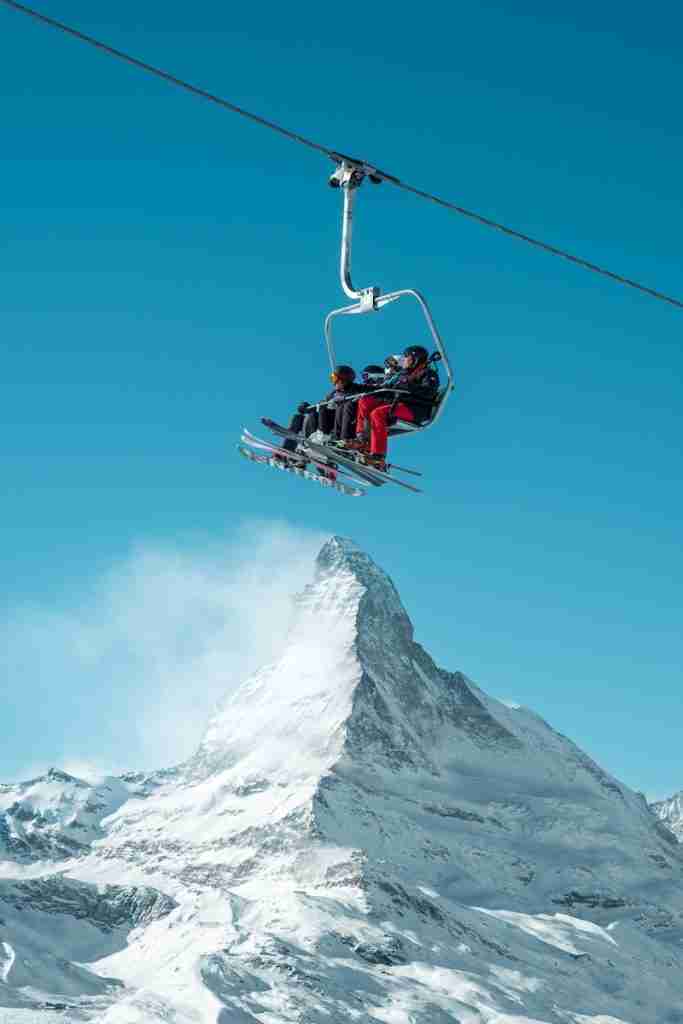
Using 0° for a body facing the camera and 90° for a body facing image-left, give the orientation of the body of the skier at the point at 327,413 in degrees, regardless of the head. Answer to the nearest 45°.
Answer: approximately 45°

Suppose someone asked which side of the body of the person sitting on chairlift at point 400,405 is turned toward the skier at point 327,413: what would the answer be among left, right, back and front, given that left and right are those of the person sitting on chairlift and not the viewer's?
right

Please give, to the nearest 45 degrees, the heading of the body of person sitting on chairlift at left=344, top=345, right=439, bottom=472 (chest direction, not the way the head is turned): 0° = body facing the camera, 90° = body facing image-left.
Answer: approximately 45°

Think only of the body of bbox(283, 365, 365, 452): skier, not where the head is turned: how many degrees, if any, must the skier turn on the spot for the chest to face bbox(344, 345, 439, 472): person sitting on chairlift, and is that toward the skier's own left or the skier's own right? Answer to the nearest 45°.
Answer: approximately 90° to the skier's own left
